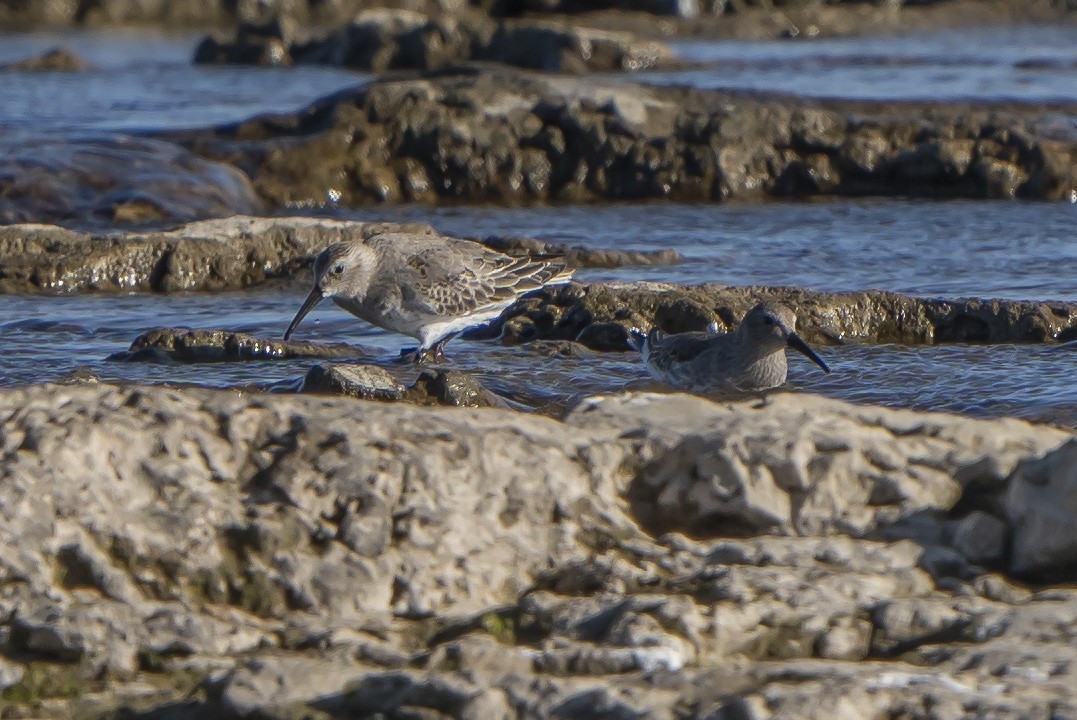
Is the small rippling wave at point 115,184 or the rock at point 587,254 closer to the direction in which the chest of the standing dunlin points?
the small rippling wave

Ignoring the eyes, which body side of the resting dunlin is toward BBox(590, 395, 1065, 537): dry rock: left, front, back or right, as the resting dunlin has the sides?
right

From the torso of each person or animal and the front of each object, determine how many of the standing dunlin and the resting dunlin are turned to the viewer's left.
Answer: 1

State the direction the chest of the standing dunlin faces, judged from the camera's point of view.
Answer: to the viewer's left

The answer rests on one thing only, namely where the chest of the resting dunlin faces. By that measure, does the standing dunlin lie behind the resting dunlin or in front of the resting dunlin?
behind

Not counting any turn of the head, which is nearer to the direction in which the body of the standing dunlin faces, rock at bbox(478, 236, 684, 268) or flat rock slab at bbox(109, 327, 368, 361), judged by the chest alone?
the flat rock slab

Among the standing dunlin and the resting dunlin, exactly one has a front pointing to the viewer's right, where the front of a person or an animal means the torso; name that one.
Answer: the resting dunlin

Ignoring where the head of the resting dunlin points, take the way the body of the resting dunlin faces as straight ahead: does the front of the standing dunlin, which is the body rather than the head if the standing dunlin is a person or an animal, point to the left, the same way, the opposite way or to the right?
the opposite way

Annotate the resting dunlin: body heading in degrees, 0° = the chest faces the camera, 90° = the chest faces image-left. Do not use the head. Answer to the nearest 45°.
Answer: approximately 270°
